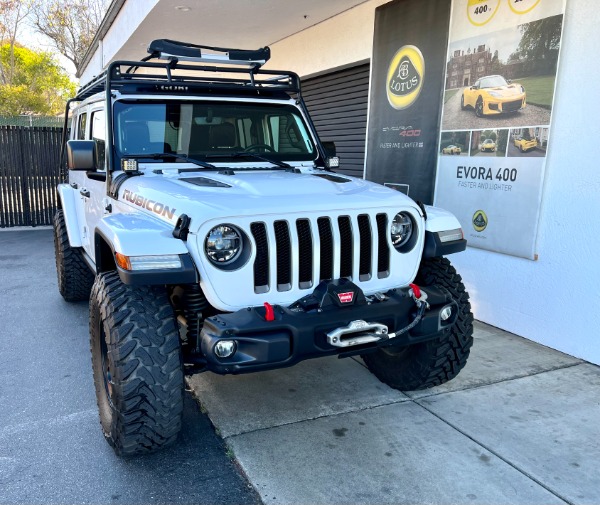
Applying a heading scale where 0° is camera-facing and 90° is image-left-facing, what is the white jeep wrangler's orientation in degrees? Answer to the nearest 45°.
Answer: approximately 315°

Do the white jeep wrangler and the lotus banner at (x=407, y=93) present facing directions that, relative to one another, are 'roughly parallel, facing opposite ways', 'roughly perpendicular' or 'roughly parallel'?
roughly perpendicular

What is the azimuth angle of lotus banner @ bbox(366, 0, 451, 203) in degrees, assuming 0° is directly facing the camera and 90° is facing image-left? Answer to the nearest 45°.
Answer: approximately 45°

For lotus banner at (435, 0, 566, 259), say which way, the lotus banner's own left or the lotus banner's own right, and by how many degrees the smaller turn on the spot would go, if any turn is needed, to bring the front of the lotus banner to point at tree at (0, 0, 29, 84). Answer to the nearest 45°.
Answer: approximately 90° to the lotus banner's own right

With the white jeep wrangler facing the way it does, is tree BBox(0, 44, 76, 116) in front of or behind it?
behind

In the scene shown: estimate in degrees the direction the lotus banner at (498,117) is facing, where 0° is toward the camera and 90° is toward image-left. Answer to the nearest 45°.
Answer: approximately 45°

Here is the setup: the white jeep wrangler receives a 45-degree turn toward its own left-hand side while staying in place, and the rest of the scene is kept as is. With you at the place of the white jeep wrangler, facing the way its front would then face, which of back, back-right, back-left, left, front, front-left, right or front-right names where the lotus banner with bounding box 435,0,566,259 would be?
front-left

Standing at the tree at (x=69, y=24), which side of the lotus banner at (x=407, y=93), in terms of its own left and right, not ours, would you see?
right

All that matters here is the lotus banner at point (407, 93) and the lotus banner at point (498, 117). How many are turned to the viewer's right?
0
